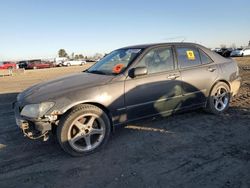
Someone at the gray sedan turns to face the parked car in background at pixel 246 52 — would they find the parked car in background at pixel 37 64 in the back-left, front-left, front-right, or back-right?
front-left

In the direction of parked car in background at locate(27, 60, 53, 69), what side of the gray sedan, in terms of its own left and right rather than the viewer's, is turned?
right

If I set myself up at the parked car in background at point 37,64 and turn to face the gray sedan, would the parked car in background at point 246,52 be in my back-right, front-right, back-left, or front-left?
front-left

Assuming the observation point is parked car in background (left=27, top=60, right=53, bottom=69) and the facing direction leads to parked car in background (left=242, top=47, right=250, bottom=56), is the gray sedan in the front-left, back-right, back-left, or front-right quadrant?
front-right

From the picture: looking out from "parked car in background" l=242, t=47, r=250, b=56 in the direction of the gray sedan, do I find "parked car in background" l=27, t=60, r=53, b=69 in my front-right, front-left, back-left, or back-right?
front-right

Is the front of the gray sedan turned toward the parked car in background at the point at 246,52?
no

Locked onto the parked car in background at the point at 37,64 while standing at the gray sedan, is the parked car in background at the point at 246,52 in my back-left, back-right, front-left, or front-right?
front-right
